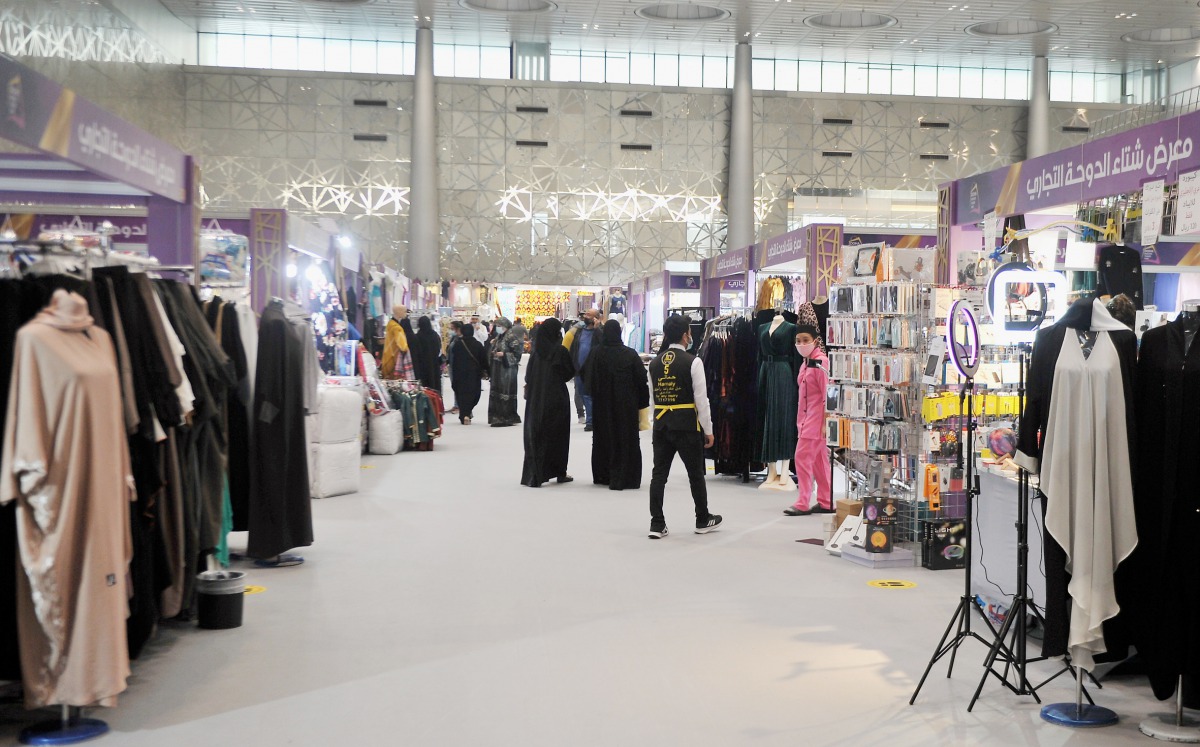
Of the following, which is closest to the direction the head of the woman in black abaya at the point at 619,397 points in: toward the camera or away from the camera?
away from the camera

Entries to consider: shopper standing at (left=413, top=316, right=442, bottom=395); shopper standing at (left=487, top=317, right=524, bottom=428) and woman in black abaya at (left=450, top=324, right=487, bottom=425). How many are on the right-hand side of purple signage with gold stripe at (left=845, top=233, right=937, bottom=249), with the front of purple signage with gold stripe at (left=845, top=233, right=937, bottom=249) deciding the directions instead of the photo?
3

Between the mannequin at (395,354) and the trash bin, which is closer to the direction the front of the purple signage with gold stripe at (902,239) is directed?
the trash bin

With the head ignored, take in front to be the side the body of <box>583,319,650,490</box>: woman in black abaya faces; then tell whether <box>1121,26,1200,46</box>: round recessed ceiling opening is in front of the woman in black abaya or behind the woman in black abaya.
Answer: in front

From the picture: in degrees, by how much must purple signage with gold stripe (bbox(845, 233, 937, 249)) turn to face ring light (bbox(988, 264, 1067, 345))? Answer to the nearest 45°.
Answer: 0° — it already faces it

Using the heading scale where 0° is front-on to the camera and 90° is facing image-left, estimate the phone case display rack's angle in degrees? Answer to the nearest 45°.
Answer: approximately 45°

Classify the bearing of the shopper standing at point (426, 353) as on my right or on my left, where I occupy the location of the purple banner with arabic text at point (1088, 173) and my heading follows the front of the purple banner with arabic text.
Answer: on my right

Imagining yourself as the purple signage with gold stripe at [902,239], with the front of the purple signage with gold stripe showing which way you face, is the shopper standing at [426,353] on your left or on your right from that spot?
on your right

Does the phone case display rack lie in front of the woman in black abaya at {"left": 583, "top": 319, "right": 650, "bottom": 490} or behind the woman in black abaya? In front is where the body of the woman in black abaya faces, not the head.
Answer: behind

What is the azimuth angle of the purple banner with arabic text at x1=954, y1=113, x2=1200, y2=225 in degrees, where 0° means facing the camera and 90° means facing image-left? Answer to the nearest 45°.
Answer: approximately 45°

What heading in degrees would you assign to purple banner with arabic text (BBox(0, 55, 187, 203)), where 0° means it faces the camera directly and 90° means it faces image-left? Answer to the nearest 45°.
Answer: approximately 315°

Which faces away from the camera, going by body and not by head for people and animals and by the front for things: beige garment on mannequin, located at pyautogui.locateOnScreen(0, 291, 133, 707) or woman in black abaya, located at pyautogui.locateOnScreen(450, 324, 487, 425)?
the woman in black abaya
